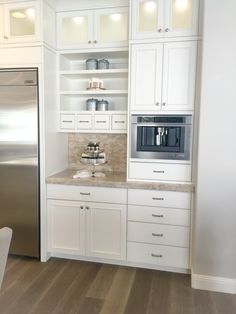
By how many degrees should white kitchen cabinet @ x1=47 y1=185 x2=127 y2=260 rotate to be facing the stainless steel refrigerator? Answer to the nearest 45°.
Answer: approximately 90° to its right

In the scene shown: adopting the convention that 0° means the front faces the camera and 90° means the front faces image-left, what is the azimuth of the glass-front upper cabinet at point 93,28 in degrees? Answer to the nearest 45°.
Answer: approximately 0°

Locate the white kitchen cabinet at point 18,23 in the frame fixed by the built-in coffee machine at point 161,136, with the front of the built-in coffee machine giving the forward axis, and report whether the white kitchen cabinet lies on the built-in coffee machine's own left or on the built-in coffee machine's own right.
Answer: on the built-in coffee machine's own right

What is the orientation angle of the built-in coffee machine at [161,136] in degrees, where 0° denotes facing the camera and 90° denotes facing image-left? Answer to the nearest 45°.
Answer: approximately 0°

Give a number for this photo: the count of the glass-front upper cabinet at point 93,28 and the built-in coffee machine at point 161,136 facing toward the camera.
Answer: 2

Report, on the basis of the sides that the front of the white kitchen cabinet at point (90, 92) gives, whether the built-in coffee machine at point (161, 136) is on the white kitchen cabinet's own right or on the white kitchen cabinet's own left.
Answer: on the white kitchen cabinet's own left
